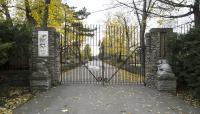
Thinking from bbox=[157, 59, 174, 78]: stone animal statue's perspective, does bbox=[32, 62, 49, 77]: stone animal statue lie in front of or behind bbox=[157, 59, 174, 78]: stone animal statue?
in front

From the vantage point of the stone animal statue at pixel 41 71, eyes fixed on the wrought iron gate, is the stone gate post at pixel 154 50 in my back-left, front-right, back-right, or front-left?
front-right

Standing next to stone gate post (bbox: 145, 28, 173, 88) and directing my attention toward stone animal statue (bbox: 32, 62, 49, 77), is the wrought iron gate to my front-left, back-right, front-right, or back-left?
front-right

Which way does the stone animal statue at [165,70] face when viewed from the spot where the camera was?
facing the viewer and to the left of the viewer
